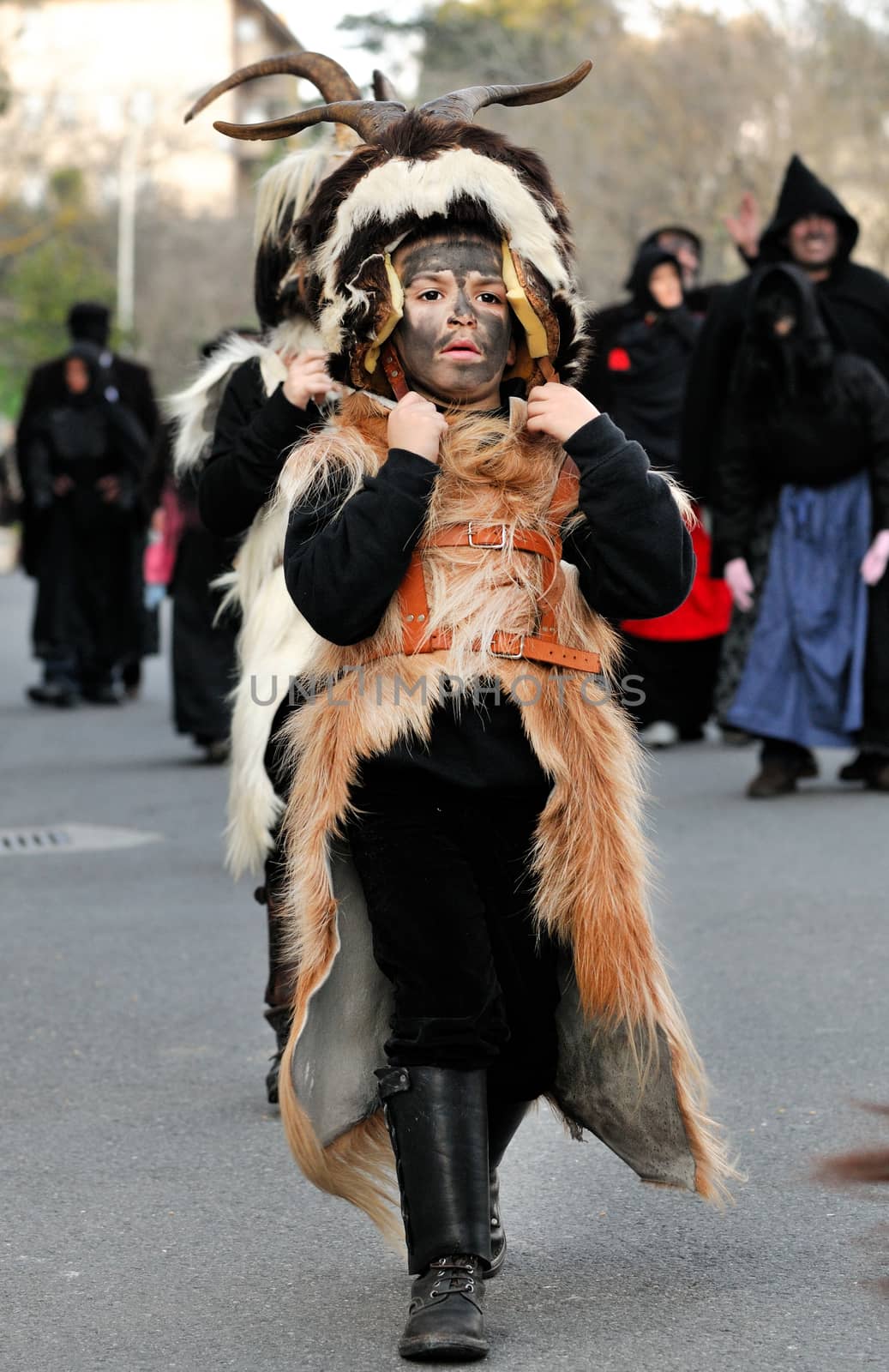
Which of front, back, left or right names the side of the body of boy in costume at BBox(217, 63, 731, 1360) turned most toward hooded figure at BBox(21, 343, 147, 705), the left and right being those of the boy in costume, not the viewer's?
back

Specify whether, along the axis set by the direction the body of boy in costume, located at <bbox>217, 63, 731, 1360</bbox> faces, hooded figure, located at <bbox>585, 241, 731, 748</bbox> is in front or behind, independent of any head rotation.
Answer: behind

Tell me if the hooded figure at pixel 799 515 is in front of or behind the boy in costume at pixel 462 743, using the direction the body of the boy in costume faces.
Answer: behind

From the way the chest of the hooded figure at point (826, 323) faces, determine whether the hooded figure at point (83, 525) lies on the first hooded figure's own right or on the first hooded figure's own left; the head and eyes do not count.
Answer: on the first hooded figure's own right

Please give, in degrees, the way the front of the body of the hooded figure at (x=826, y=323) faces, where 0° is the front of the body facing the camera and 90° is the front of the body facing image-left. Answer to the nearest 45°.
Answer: approximately 0°

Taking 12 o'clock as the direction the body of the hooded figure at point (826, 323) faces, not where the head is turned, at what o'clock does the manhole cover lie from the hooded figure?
The manhole cover is roughly at 2 o'clock from the hooded figure.
